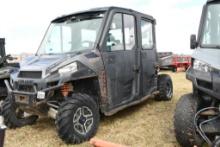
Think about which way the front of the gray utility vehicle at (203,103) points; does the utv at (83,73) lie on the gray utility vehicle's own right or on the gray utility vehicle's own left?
on the gray utility vehicle's own right

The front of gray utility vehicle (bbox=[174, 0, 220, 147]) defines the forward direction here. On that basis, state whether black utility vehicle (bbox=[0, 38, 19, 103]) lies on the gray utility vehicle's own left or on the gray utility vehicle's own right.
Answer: on the gray utility vehicle's own right

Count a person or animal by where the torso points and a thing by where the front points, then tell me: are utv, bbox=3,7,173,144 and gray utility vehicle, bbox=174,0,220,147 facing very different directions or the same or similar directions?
same or similar directions

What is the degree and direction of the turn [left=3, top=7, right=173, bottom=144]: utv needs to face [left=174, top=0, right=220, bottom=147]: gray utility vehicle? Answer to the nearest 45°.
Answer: approximately 90° to its left

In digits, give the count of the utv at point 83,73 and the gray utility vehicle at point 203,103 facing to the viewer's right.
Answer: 0

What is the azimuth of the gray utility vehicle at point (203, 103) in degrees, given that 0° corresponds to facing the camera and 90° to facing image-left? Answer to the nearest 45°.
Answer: approximately 0°

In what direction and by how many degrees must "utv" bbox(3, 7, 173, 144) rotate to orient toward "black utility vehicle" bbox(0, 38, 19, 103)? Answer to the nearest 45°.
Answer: approximately 90° to its right
